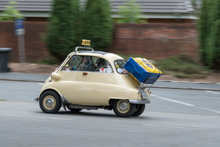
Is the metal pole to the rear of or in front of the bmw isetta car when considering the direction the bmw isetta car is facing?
in front

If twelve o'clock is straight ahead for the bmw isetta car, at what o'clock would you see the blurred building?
The blurred building is roughly at 2 o'clock from the bmw isetta car.

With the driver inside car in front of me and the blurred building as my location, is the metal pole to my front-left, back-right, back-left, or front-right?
front-right

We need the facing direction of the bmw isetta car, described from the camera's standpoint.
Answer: facing away from the viewer and to the left of the viewer
